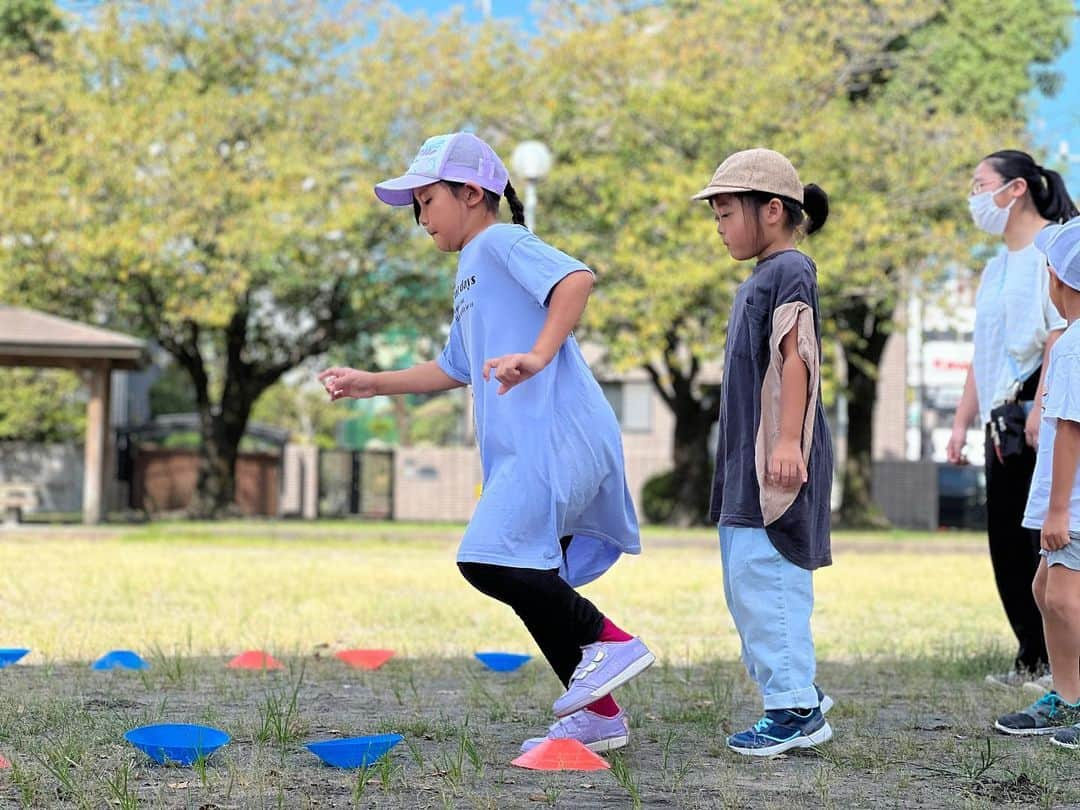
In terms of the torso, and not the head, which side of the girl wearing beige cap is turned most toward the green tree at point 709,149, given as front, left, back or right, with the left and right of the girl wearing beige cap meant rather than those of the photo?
right

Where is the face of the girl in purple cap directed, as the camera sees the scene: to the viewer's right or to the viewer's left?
to the viewer's left

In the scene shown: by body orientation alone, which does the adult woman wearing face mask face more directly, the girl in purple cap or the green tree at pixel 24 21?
the girl in purple cap

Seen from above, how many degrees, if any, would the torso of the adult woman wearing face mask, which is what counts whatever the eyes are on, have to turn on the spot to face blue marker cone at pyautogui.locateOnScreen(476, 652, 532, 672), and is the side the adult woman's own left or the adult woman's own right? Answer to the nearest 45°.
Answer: approximately 45° to the adult woman's own right

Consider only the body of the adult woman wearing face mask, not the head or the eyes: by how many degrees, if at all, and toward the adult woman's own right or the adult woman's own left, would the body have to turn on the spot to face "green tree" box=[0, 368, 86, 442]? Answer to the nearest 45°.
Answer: approximately 90° to the adult woman's own right

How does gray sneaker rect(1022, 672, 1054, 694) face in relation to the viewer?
to the viewer's left

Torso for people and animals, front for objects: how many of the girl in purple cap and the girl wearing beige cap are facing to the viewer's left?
2

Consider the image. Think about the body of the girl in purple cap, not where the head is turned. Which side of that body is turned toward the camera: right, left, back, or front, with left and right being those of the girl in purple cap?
left

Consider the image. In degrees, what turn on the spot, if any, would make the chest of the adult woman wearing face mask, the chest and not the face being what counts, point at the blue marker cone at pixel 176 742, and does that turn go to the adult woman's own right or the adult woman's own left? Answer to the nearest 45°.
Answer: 0° — they already face it

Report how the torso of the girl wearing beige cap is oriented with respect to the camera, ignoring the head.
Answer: to the viewer's left

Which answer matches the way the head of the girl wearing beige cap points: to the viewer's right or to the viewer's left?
to the viewer's left

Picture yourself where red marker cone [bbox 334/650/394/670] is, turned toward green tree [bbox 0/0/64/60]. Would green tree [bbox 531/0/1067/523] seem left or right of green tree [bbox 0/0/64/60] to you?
right

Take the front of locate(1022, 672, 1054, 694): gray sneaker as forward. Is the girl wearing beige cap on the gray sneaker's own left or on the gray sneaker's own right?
on the gray sneaker's own left

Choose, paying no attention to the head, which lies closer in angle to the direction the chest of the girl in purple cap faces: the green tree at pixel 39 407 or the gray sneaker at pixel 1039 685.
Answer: the green tree

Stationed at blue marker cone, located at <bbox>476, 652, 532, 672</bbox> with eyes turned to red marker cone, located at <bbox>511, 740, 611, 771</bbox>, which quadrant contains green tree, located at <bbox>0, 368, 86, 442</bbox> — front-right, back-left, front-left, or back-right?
back-right
